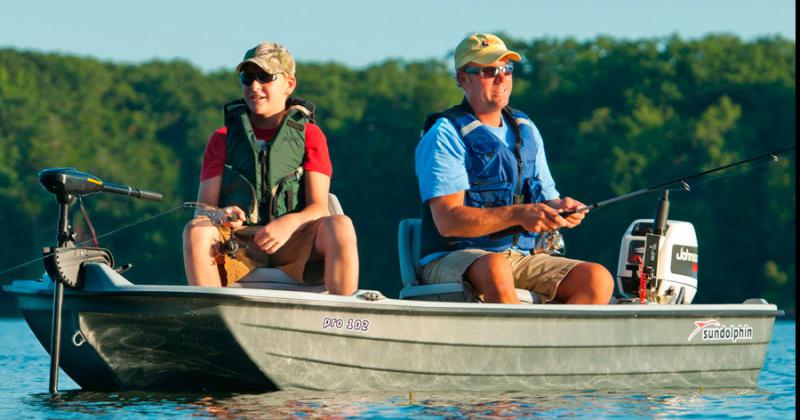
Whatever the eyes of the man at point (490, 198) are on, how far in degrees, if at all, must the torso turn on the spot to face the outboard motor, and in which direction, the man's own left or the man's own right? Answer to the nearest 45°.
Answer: approximately 90° to the man's own left

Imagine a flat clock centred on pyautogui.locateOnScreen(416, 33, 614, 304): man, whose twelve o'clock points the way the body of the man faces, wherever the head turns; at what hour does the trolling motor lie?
The trolling motor is roughly at 4 o'clock from the man.

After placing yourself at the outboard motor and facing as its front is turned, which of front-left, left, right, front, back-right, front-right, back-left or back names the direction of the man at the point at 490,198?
front

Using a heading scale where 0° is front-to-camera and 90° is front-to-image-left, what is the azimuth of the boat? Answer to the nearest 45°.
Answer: approximately 90°

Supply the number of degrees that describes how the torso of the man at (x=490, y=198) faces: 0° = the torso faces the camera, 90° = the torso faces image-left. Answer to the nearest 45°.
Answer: approximately 315°

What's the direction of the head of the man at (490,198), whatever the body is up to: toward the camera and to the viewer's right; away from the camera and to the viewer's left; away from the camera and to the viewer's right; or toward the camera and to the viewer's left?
toward the camera and to the viewer's right

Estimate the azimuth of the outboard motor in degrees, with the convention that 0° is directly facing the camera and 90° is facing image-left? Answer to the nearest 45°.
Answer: approximately 45°
